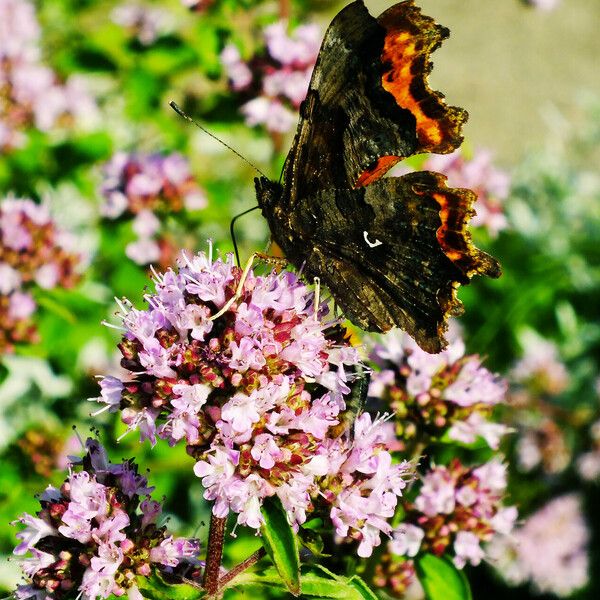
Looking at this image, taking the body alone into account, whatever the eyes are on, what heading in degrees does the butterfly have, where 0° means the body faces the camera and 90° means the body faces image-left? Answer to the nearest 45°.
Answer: approximately 90°

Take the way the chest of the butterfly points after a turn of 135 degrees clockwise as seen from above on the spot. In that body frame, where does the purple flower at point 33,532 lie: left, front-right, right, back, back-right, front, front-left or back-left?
back-left

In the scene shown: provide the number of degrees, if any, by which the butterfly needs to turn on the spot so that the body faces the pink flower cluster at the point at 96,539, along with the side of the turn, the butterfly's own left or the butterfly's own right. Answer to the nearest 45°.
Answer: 0° — it already faces it

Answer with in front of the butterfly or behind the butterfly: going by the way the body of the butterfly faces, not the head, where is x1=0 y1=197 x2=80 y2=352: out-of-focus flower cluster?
in front
